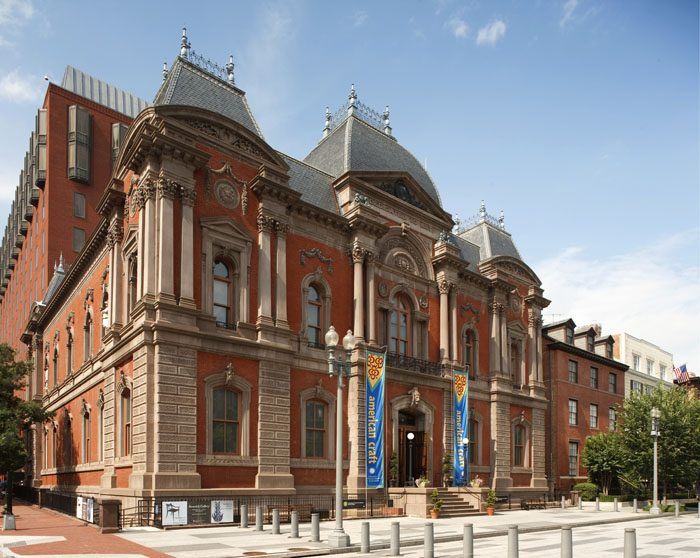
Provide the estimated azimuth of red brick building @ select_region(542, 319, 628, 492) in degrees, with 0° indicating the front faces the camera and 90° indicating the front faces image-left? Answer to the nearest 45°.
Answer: approximately 315°

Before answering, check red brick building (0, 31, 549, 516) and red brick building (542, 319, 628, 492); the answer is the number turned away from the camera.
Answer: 0

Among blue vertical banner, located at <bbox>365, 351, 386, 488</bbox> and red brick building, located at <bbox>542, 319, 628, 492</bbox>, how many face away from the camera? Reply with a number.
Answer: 0

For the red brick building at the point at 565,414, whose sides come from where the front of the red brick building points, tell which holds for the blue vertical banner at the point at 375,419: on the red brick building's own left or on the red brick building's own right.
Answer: on the red brick building's own right

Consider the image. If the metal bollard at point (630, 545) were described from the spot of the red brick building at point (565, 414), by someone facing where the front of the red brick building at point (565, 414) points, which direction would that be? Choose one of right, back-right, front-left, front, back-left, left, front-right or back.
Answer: front-right

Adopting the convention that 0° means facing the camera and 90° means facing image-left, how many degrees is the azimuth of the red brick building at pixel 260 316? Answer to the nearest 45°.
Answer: approximately 315°

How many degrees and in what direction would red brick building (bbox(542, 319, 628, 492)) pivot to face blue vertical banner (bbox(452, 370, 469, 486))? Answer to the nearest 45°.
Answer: approximately 45° to its right

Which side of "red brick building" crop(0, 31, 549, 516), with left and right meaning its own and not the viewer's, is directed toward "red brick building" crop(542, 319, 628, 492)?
left
